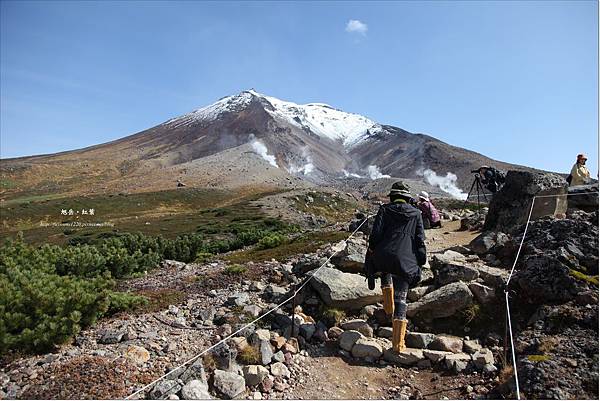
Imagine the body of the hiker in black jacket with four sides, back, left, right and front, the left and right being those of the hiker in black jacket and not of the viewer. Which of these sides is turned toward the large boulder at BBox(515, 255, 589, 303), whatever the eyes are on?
right

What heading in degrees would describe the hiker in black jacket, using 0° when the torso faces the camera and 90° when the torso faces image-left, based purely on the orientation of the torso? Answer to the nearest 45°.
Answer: approximately 180°

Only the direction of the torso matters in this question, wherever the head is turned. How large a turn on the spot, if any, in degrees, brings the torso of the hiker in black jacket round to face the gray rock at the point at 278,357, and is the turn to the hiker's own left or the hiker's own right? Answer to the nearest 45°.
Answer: approximately 90° to the hiker's own left

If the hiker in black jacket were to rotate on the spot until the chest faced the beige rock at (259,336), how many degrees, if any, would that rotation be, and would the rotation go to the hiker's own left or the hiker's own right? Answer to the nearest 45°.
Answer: approximately 90° to the hiker's own left

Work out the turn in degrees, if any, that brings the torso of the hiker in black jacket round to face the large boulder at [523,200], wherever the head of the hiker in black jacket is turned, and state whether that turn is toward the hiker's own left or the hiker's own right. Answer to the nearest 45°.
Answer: approximately 45° to the hiker's own right

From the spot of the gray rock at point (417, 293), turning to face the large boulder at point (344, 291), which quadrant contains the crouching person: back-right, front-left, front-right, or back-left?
back-right
